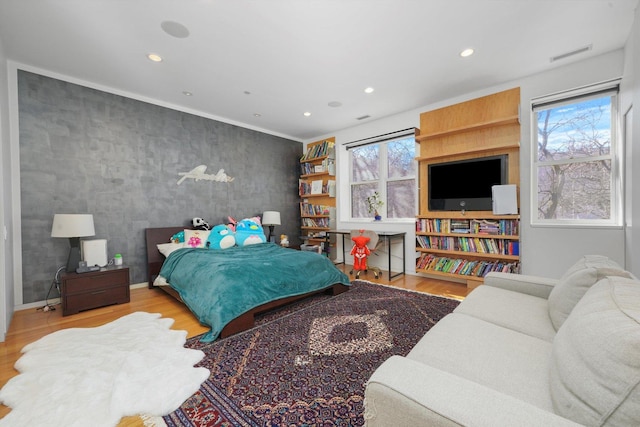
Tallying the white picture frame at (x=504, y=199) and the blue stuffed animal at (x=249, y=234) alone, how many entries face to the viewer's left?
0

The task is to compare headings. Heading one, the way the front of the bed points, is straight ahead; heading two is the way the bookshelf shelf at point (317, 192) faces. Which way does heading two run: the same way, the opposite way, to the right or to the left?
to the right

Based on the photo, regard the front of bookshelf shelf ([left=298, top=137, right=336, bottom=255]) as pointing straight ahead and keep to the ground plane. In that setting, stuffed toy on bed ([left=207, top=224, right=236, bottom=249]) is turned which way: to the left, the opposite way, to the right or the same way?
to the left

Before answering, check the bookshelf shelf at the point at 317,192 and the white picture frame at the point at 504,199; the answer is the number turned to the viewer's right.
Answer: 0

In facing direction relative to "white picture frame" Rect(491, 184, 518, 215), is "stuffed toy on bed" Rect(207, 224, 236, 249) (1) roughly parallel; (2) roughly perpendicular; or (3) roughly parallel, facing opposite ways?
roughly perpendicular

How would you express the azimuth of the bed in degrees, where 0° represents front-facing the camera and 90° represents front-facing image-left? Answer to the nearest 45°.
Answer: approximately 315°

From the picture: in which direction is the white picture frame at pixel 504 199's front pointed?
toward the camera

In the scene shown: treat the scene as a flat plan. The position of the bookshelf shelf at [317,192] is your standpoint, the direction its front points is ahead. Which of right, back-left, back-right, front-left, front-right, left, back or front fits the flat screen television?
left

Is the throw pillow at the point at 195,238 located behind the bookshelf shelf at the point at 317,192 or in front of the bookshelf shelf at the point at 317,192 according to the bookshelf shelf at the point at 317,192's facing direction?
in front

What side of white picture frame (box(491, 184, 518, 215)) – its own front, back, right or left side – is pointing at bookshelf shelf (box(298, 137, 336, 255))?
right

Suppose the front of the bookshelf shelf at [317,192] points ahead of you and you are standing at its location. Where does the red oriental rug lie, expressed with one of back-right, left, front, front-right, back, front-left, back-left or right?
front-left
